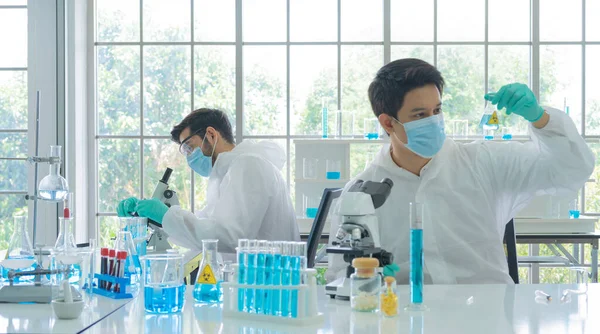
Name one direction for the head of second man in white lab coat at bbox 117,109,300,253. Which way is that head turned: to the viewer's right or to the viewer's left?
to the viewer's left

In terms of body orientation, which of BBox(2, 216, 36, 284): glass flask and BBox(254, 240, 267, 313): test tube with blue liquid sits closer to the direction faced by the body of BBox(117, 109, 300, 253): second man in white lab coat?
the glass flask

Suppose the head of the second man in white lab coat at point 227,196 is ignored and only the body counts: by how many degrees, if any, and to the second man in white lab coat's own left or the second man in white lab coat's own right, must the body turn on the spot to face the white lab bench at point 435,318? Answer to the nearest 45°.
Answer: approximately 90° to the second man in white lab coat's own left

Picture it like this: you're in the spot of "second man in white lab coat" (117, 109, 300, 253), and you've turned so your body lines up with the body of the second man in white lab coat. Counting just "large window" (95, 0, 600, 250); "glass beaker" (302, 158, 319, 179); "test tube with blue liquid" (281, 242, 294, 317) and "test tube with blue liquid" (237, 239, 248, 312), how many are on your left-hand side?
2

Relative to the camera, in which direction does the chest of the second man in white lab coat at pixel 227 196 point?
to the viewer's left

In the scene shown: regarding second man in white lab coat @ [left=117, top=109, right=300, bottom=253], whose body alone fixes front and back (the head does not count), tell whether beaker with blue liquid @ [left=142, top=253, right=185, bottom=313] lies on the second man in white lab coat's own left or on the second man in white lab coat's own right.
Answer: on the second man in white lab coat's own left
